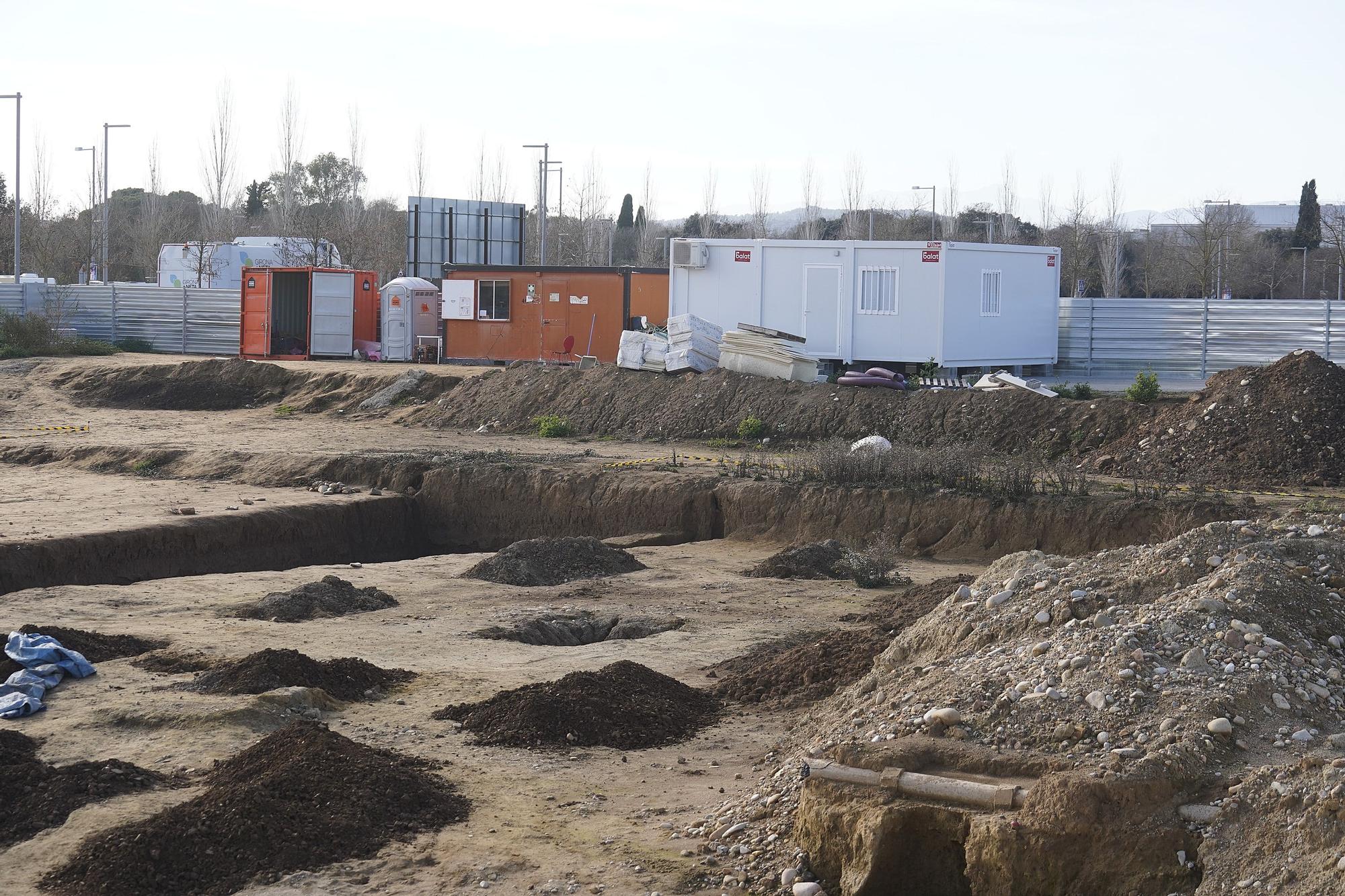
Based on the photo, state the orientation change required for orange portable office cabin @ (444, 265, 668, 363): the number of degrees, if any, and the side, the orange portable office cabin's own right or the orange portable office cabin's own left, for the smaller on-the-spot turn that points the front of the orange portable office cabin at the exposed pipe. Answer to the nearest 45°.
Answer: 0° — it already faces it

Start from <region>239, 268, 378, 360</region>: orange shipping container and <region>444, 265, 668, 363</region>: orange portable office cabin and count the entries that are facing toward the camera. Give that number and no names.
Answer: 2

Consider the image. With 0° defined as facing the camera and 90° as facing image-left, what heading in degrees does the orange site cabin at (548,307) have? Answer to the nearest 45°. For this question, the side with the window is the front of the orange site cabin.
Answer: approximately 0°

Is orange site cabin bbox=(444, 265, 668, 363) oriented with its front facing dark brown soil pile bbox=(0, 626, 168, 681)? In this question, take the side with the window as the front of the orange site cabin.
yes

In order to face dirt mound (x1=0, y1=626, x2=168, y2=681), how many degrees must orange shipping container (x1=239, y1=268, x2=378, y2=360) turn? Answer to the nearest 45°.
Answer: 0° — it already faces it

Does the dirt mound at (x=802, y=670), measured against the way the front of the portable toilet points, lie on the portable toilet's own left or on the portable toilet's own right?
on the portable toilet's own left

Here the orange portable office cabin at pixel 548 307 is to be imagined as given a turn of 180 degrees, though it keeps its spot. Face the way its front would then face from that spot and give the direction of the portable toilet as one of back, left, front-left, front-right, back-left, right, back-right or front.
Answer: front-left

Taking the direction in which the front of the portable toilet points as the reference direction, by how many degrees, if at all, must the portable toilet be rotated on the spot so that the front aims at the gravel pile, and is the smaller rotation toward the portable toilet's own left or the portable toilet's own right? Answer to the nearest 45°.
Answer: approximately 45° to the portable toilet's own left

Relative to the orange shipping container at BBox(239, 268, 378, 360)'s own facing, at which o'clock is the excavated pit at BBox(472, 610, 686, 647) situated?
The excavated pit is roughly at 12 o'clock from the orange shipping container.

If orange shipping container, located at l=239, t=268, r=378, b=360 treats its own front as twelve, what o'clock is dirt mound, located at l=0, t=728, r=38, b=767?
The dirt mound is roughly at 12 o'clock from the orange shipping container.

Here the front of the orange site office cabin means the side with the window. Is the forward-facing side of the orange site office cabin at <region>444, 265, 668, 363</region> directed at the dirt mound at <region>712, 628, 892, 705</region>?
yes

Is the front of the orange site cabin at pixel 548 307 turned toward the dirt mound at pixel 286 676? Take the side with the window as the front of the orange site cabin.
yes

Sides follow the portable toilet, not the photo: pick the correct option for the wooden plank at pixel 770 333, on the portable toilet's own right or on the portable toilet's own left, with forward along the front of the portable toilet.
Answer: on the portable toilet's own left
